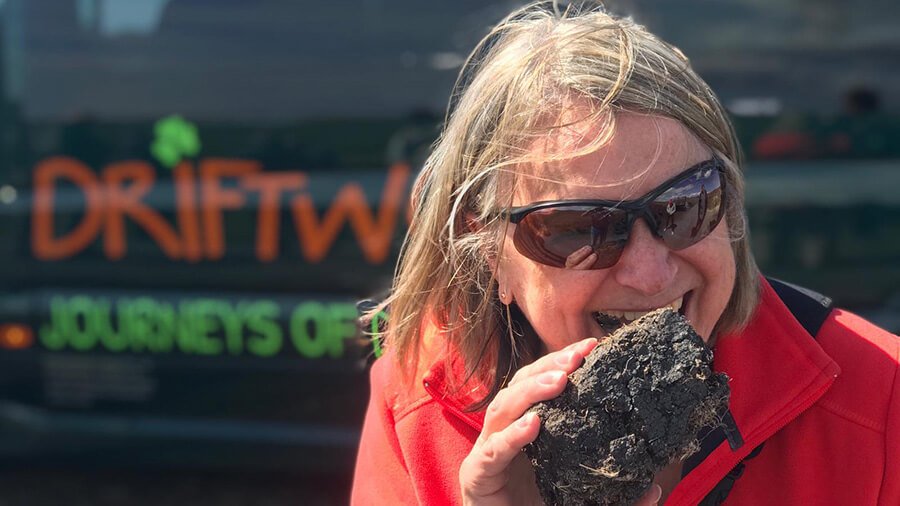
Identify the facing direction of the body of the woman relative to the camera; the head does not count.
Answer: toward the camera

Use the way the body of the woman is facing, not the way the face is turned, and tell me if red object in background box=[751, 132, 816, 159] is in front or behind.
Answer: behind
